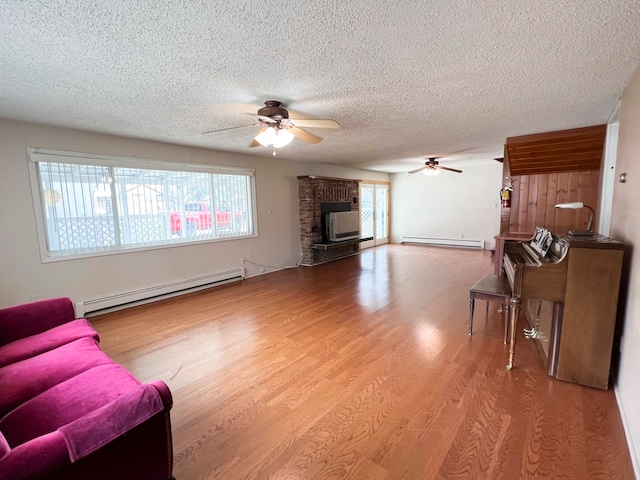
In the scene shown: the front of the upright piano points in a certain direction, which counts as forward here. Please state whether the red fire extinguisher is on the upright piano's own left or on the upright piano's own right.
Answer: on the upright piano's own right

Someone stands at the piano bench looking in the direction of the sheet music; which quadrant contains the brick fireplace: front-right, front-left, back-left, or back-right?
back-left

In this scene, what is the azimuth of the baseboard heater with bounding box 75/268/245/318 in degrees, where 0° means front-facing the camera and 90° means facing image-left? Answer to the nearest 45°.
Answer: approximately 315°

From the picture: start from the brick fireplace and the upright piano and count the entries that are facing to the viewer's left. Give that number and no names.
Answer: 1

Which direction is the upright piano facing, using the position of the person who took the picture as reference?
facing to the left of the viewer

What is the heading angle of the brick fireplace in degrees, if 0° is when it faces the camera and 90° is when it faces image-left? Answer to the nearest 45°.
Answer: approximately 315°

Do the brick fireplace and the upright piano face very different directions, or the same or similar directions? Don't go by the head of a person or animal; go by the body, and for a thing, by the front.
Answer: very different directions
